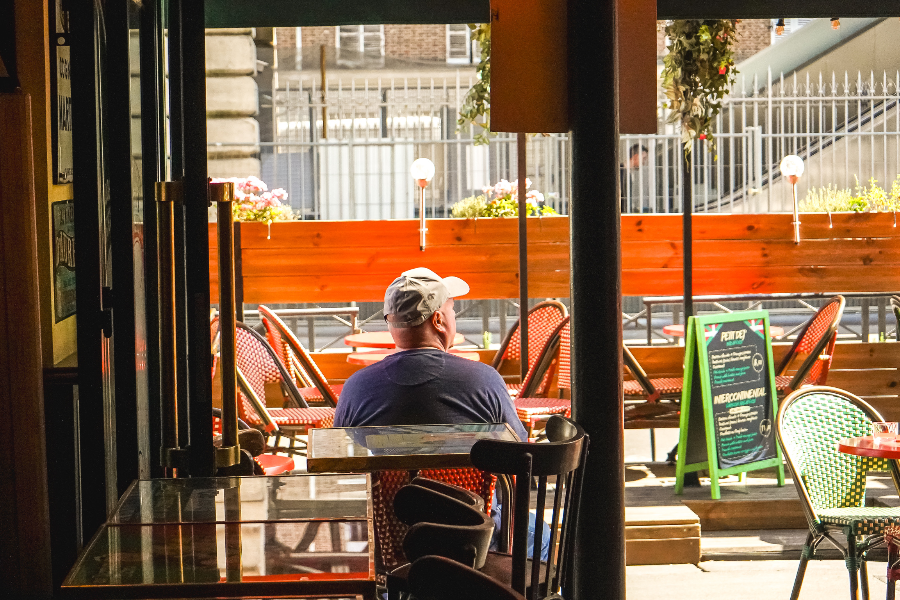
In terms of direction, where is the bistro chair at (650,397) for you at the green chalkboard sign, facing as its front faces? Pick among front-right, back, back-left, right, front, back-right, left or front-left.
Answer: back

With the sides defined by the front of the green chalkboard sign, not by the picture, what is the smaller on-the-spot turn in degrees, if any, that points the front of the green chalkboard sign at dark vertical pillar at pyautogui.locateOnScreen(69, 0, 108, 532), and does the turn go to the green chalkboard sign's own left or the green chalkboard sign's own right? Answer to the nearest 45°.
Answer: approximately 45° to the green chalkboard sign's own right

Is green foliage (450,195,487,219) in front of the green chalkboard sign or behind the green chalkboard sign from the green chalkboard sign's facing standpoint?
behind

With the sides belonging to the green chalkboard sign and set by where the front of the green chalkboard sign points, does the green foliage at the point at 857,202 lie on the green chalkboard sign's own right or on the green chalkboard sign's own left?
on the green chalkboard sign's own left

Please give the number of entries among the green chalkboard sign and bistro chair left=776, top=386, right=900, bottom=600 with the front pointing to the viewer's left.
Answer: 0

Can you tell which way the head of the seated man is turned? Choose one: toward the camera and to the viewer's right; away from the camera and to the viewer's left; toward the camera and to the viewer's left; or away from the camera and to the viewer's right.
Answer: away from the camera and to the viewer's right

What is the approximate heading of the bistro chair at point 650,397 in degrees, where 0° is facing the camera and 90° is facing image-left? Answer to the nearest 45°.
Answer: approximately 270°

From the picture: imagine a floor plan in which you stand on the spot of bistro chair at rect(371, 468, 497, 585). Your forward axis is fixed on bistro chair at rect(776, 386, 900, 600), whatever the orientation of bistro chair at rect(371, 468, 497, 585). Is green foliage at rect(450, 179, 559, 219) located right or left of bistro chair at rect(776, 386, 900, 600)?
left

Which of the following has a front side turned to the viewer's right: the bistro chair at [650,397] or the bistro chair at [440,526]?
the bistro chair at [650,397]

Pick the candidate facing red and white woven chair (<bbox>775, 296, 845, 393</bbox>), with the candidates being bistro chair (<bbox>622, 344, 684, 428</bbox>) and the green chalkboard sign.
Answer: the bistro chair
